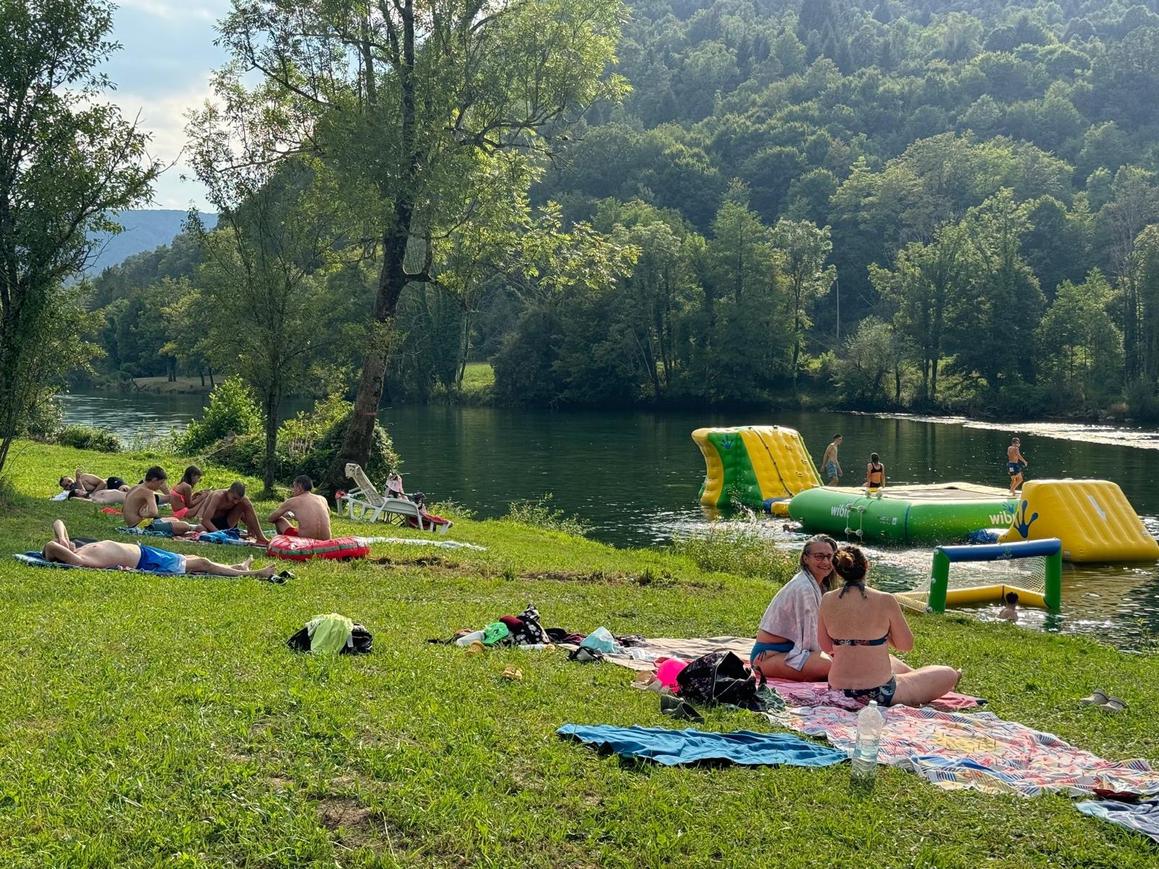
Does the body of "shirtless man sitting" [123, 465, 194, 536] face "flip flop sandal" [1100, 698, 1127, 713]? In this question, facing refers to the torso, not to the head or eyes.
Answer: no

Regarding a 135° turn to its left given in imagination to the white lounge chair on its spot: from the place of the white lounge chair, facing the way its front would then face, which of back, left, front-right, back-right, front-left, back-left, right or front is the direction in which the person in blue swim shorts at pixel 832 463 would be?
right

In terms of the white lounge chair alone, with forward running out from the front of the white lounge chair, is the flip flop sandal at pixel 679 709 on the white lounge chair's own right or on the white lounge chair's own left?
on the white lounge chair's own right

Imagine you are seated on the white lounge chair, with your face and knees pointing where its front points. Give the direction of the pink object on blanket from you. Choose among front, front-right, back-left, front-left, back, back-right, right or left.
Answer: right

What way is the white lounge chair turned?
to the viewer's right

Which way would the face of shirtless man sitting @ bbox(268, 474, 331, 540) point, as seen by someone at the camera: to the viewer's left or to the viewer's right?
to the viewer's left

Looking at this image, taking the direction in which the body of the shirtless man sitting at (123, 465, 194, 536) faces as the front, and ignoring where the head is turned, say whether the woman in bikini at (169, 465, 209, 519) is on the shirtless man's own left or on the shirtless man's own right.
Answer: on the shirtless man's own left

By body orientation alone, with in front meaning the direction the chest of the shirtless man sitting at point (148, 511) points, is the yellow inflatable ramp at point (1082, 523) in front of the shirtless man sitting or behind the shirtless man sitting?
in front
